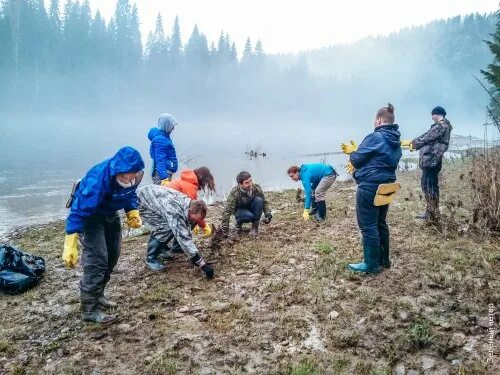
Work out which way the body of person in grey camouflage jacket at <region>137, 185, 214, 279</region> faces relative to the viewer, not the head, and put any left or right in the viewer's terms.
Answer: facing to the right of the viewer

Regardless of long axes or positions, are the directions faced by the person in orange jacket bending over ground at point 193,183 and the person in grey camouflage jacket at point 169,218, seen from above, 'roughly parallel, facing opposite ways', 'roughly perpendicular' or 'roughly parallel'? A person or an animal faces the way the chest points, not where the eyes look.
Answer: roughly parallel

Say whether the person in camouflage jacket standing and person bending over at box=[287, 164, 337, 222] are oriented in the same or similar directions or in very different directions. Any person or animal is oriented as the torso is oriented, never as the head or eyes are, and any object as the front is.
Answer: same or similar directions

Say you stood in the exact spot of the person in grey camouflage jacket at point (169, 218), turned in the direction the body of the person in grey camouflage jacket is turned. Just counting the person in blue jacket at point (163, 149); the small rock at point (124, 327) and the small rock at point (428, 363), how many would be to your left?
1

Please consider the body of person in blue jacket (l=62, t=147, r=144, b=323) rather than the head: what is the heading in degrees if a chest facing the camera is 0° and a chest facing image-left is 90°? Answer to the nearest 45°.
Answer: approximately 315°

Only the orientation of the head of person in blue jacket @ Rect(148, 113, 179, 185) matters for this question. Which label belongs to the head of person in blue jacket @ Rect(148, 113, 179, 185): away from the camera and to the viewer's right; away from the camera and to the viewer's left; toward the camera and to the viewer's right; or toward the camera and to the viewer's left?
away from the camera and to the viewer's right

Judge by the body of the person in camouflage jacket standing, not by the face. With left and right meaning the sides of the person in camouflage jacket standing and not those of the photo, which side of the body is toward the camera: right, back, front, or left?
left

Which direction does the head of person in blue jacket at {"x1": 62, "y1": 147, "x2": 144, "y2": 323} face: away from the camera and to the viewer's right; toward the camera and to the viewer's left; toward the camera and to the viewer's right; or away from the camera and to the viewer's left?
toward the camera and to the viewer's right

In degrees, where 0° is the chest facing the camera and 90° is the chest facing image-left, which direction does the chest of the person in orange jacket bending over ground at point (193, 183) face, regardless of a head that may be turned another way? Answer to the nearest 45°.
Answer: approximately 270°

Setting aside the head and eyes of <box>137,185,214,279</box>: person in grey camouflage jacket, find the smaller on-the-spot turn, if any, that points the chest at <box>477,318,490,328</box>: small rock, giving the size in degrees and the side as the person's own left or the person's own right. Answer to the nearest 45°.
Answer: approximately 45° to the person's own right

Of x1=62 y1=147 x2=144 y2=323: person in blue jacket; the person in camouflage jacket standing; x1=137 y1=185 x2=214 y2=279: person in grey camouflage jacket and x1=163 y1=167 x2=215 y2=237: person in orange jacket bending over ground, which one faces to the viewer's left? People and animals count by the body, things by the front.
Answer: the person in camouflage jacket standing

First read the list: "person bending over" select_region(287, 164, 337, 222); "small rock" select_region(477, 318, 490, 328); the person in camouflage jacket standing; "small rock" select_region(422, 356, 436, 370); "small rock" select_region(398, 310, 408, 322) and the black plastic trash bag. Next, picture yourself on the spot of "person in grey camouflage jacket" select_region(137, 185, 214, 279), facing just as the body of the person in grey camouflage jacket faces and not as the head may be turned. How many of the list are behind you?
1

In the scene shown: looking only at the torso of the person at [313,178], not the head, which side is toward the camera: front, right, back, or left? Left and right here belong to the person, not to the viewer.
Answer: left

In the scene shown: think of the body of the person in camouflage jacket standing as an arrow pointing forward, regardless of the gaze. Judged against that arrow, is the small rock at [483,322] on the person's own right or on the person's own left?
on the person's own left

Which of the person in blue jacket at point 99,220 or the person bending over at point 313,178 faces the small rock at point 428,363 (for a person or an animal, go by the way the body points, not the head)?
the person in blue jacket

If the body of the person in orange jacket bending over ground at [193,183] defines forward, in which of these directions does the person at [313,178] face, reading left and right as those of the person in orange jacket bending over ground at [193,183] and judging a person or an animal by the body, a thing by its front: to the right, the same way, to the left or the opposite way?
the opposite way

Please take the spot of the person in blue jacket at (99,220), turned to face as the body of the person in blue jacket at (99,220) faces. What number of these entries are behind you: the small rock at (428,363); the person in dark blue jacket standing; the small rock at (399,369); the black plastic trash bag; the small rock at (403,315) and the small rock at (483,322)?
1

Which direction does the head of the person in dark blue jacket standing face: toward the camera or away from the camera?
away from the camera
